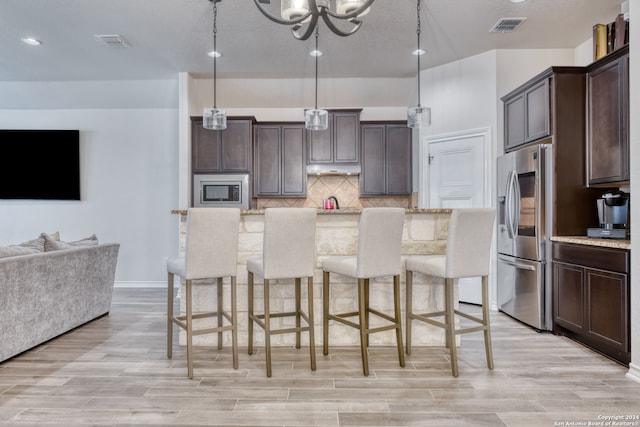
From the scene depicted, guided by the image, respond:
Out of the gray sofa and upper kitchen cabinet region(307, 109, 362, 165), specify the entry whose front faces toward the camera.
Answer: the upper kitchen cabinet

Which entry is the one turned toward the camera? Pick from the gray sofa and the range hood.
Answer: the range hood

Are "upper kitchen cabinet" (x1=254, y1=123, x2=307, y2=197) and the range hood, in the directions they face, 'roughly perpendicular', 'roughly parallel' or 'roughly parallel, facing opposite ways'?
roughly parallel

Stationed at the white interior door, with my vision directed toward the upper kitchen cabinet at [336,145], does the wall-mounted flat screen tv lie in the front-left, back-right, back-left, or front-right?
front-left

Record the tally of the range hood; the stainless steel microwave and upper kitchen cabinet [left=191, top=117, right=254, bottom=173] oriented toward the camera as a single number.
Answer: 3

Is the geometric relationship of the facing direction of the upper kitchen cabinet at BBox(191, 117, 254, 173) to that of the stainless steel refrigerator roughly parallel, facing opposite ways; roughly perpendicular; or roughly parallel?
roughly perpendicular

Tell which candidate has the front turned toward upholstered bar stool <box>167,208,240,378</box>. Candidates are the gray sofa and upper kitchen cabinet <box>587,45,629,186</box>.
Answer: the upper kitchen cabinet

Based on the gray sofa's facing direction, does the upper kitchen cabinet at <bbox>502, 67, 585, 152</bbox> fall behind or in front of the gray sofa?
behind

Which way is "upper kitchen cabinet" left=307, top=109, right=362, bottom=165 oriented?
toward the camera

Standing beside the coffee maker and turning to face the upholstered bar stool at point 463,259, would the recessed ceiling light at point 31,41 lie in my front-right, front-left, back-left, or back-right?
front-right

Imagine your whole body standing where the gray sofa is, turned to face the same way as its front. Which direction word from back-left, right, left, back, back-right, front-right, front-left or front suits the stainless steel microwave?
right

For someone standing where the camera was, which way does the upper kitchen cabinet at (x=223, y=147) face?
facing the viewer

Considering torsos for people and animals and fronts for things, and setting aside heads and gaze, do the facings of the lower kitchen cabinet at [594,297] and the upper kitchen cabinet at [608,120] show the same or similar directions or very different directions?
same or similar directions

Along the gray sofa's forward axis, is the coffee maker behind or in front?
behind

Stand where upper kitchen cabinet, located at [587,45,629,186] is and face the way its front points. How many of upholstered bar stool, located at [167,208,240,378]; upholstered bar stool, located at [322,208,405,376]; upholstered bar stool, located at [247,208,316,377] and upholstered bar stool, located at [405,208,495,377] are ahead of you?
4

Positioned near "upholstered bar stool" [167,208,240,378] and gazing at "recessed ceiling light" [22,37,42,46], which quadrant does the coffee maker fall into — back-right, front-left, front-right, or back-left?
back-right

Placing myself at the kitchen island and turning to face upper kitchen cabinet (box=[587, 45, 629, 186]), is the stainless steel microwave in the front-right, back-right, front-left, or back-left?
back-left

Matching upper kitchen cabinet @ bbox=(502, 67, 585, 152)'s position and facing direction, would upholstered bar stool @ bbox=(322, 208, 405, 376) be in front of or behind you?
in front
